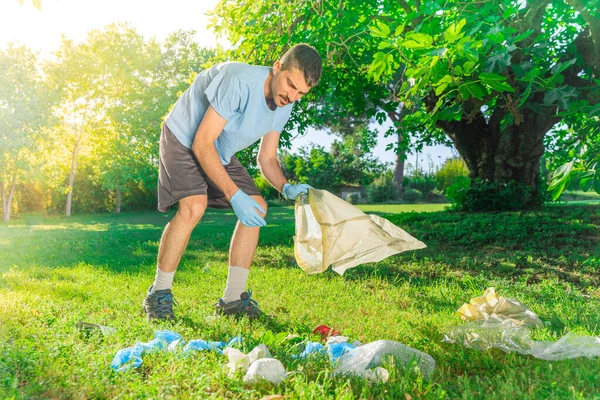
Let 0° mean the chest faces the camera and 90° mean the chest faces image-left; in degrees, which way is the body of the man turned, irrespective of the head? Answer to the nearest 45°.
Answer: approximately 315°

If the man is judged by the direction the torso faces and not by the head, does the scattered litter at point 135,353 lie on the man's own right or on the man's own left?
on the man's own right

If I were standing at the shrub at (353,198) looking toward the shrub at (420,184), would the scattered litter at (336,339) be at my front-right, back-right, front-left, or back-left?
back-right

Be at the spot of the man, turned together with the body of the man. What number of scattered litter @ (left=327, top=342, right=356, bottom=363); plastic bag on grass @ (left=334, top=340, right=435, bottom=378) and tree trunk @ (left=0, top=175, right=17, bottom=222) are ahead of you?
2

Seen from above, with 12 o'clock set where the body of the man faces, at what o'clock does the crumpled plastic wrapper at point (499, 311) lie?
The crumpled plastic wrapper is roughly at 11 o'clock from the man.

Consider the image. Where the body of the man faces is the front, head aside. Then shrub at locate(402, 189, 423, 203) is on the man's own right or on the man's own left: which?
on the man's own left

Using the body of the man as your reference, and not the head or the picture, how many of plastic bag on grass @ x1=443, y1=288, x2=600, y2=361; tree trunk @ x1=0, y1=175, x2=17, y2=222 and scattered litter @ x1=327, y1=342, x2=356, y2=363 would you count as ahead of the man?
2

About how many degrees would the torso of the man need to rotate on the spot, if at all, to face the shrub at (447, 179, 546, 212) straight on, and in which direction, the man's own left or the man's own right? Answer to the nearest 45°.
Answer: approximately 90° to the man's own left

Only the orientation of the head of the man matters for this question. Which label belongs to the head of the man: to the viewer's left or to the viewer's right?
to the viewer's right
